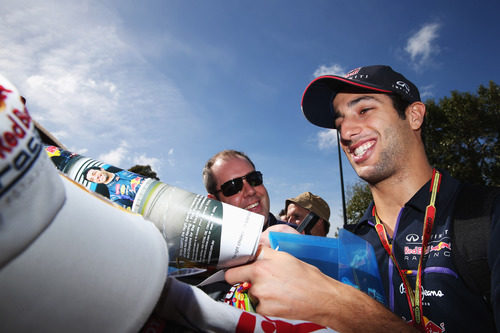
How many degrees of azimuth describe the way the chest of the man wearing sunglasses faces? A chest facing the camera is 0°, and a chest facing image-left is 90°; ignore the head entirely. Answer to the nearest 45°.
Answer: approximately 315°

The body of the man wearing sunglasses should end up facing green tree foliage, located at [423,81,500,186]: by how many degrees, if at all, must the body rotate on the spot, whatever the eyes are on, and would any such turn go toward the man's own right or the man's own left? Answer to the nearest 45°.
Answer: approximately 90° to the man's own left

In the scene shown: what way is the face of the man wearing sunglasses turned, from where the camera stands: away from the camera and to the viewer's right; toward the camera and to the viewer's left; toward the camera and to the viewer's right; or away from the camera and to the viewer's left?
toward the camera and to the viewer's right
